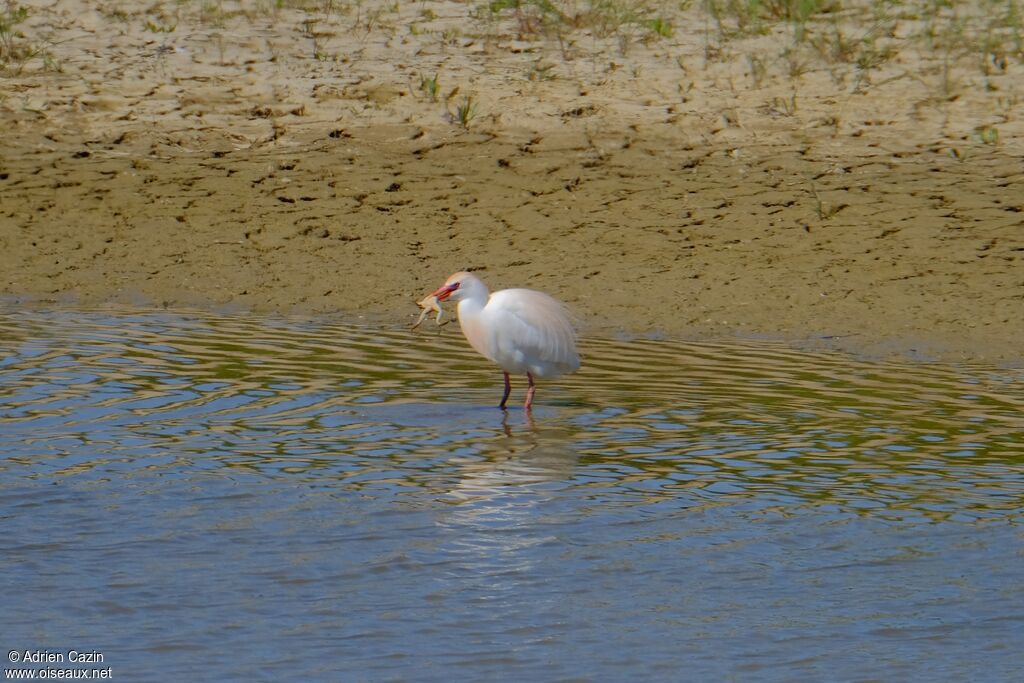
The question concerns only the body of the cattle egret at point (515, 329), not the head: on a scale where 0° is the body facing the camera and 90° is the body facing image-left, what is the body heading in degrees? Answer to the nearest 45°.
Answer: approximately 90°

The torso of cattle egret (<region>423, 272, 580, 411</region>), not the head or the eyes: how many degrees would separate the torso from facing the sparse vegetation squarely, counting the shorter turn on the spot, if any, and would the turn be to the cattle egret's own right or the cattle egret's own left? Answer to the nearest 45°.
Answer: approximately 90° to the cattle egret's own right
